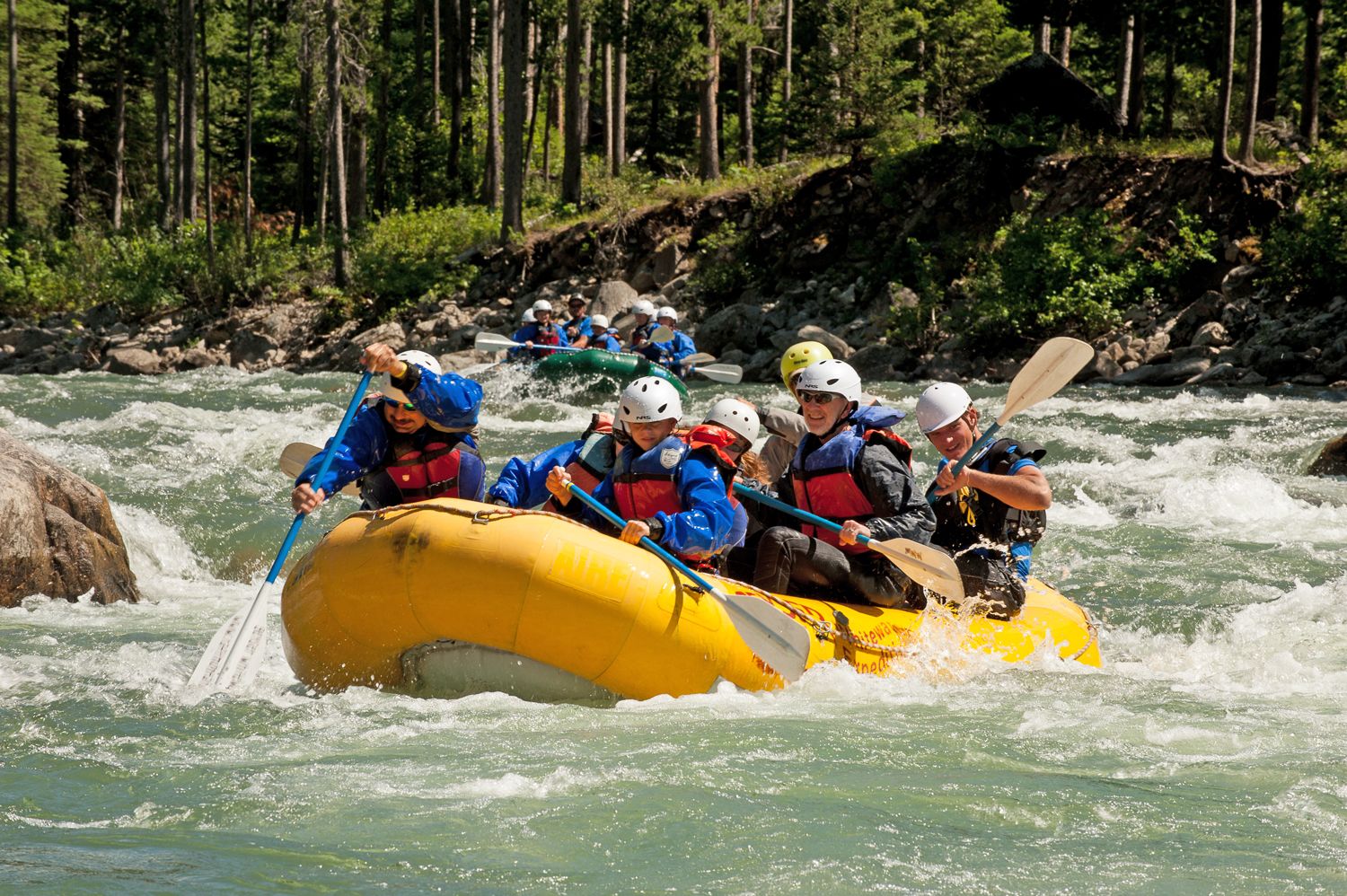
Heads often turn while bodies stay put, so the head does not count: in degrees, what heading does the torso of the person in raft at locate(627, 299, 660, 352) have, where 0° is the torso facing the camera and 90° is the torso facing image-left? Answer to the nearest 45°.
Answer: approximately 45°

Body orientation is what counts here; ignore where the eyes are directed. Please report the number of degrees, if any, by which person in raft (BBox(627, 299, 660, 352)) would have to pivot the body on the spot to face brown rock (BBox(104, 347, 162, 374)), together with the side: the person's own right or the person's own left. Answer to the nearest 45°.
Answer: approximately 90° to the person's own right

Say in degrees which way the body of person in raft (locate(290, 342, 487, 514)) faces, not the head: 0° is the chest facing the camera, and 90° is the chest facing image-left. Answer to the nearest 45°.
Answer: approximately 0°

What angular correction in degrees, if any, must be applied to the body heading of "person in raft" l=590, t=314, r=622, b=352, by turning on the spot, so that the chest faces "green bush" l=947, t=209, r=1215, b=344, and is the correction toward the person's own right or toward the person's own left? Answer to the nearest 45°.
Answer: approximately 135° to the person's own left

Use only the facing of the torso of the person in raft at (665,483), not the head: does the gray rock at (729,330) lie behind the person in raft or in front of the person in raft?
behind

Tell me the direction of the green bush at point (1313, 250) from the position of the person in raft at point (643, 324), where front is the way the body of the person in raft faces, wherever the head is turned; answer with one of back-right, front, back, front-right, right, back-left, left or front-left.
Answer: back-left

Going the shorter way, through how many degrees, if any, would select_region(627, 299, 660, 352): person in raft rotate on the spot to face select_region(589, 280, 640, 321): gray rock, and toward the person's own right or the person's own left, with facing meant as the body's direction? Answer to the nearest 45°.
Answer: approximately 135° to the person's own right
